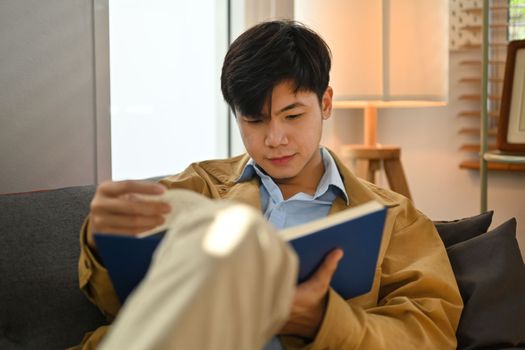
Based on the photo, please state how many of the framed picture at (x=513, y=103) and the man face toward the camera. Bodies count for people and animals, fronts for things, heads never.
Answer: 2

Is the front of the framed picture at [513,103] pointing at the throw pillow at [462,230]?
yes

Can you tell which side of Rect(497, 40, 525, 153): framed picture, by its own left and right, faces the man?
front

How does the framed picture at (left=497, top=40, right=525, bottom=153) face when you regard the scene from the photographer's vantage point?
facing the viewer

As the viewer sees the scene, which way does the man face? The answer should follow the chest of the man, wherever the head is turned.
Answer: toward the camera

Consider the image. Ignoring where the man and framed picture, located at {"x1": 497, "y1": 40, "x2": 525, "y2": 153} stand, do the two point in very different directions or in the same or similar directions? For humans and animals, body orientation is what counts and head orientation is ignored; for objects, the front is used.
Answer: same or similar directions

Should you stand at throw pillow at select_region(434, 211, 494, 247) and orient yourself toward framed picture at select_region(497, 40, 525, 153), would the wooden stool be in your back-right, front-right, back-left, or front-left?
front-left

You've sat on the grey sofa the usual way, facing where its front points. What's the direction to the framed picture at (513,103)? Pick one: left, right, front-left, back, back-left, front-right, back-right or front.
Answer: back-left

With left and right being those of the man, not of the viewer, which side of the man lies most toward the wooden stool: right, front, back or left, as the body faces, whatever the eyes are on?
back

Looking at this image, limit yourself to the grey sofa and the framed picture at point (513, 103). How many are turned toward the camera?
2

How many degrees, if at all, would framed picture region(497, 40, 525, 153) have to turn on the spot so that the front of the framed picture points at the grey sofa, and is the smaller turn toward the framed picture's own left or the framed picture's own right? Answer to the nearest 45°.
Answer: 0° — it already faces it

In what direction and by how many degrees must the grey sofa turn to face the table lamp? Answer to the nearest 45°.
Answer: approximately 135° to its left
